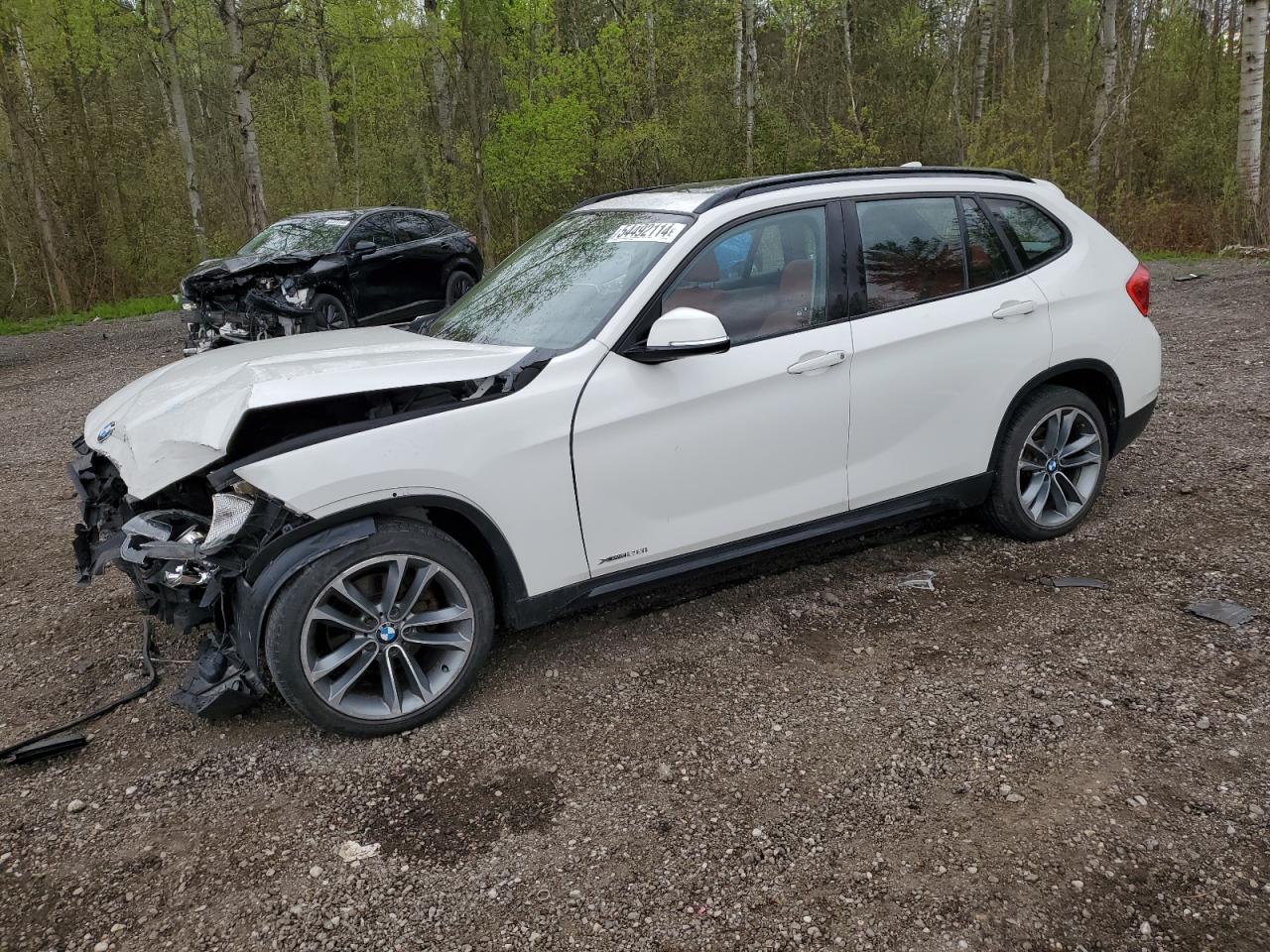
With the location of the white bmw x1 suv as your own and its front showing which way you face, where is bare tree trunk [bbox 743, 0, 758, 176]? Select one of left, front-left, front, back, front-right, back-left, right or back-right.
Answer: back-right

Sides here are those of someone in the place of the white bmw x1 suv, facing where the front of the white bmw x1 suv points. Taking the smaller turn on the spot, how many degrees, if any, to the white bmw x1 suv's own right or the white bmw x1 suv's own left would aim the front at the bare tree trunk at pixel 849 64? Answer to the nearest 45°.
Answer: approximately 135° to the white bmw x1 suv's own right

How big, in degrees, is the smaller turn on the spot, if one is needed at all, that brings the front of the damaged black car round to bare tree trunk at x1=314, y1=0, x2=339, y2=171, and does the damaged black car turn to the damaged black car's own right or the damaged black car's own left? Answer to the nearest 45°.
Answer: approximately 135° to the damaged black car's own right

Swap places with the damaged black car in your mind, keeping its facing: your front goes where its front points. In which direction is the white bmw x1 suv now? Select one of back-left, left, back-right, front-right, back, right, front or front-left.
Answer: front-left

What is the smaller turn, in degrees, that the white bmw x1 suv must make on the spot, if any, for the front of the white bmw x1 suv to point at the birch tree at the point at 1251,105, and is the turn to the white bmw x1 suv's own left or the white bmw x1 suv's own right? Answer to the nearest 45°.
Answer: approximately 180°

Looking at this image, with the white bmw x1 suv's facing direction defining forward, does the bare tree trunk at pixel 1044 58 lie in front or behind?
behind

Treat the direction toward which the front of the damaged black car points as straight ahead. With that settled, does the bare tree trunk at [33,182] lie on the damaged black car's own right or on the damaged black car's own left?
on the damaged black car's own right

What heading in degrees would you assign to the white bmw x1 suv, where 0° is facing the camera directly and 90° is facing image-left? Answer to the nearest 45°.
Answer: approximately 45°

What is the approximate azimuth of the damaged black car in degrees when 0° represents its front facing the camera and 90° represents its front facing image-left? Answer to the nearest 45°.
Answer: approximately 45°
